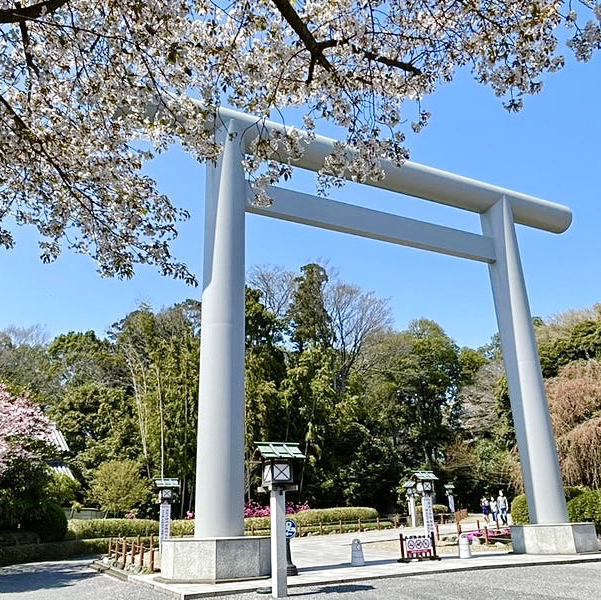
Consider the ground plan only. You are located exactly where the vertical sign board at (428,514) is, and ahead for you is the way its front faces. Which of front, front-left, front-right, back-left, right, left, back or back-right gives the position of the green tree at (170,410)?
back-right

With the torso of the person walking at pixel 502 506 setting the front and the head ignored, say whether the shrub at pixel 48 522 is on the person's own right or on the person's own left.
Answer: on the person's own right

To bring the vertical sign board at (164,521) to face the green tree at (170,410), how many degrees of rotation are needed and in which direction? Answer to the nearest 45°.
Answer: approximately 180°

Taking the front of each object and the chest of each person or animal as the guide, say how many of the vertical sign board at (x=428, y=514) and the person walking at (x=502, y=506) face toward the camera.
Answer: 2

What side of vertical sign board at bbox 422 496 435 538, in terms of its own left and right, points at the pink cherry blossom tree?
right

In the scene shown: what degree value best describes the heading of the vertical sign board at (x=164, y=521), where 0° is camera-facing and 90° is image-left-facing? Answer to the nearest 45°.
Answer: approximately 0°

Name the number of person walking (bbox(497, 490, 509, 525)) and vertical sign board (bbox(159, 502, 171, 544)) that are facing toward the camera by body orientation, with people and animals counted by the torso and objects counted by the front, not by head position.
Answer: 2

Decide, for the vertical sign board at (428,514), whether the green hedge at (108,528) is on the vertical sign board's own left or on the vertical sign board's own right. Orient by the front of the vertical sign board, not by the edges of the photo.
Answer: on the vertical sign board's own right
